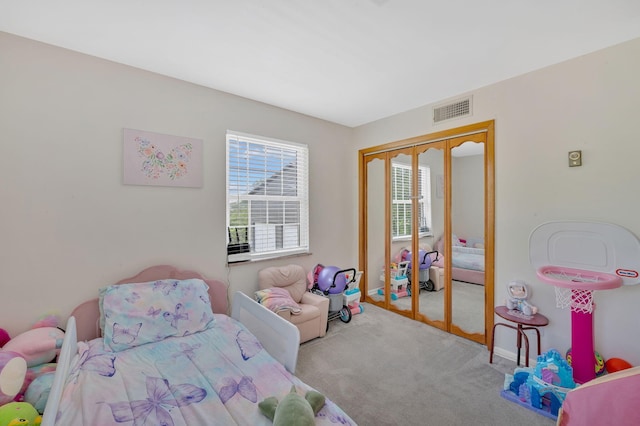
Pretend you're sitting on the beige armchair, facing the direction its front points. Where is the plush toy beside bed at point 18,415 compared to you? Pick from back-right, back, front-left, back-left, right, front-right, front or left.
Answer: right

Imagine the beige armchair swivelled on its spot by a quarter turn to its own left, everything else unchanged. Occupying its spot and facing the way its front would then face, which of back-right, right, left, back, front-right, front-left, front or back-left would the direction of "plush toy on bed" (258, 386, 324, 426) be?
back-right

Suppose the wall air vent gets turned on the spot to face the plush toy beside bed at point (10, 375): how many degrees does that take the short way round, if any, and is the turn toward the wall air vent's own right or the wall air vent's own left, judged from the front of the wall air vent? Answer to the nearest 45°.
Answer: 0° — it already faces it

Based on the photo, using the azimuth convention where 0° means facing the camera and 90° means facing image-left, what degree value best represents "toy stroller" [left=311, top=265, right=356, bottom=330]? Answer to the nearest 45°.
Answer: approximately 135°

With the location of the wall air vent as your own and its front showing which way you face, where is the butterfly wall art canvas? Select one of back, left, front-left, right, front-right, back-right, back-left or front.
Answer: front
